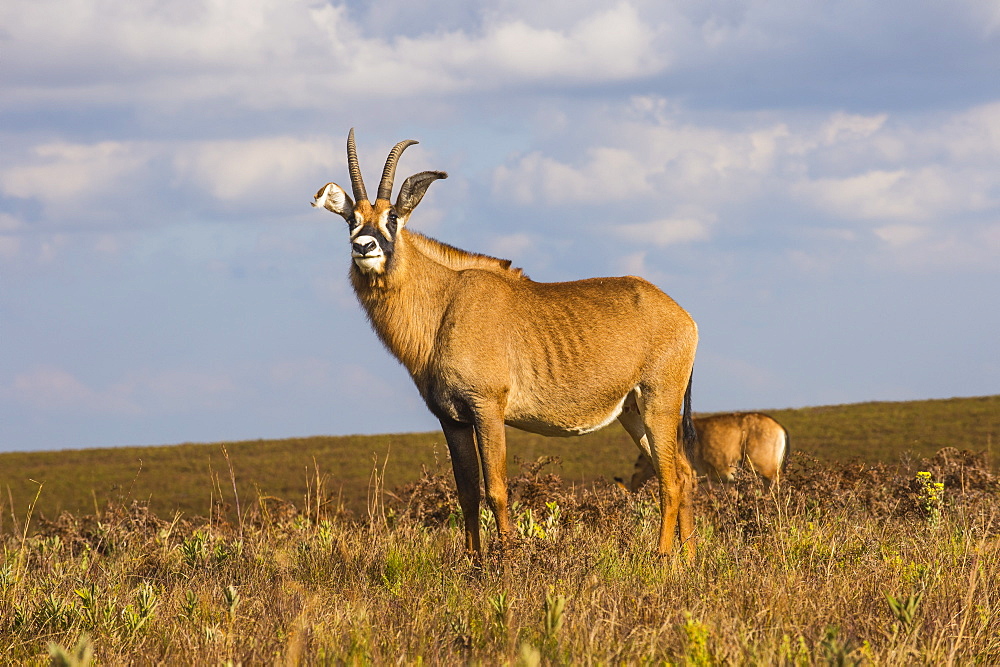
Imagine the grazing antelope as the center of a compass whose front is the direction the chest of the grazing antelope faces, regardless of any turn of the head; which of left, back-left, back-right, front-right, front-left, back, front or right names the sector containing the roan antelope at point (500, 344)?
left

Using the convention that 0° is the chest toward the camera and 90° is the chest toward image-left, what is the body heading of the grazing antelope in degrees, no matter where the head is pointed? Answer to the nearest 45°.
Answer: approximately 90°
